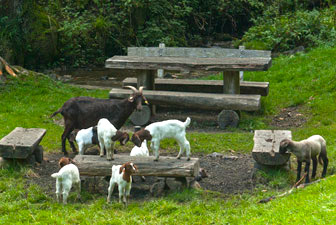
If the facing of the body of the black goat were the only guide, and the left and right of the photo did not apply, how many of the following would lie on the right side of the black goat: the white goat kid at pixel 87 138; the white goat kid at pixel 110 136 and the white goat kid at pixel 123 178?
3

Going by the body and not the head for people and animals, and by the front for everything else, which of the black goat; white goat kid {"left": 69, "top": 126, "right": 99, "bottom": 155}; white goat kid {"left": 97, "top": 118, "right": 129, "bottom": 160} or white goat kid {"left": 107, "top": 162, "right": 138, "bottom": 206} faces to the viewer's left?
white goat kid {"left": 69, "top": 126, "right": 99, "bottom": 155}

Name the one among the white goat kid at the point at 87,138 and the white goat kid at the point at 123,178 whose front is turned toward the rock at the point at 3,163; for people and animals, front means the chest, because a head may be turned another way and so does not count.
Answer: the white goat kid at the point at 87,138

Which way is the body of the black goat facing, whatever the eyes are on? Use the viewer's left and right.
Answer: facing to the right of the viewer

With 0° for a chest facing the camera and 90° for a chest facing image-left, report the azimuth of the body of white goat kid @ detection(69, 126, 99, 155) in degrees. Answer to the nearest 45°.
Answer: approximately 90°

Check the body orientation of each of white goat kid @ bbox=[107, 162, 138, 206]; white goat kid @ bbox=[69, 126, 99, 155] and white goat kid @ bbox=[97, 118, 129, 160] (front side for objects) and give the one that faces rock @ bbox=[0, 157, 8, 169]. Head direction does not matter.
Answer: white goat kid @ bbox=[69, 126, 99, 155]

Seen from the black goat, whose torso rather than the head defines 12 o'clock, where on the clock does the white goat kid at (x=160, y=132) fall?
The white goat kid is roughly at 2 o'clock from the black goat.

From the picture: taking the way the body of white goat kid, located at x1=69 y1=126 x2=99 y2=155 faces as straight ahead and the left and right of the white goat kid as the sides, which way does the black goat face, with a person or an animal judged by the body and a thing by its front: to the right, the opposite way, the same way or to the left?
the opposite way

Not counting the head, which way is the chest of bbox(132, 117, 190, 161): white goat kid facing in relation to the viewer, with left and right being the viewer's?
facing to the left of the viewer

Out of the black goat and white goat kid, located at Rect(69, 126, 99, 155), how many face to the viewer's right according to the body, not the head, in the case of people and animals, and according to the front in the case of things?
1
